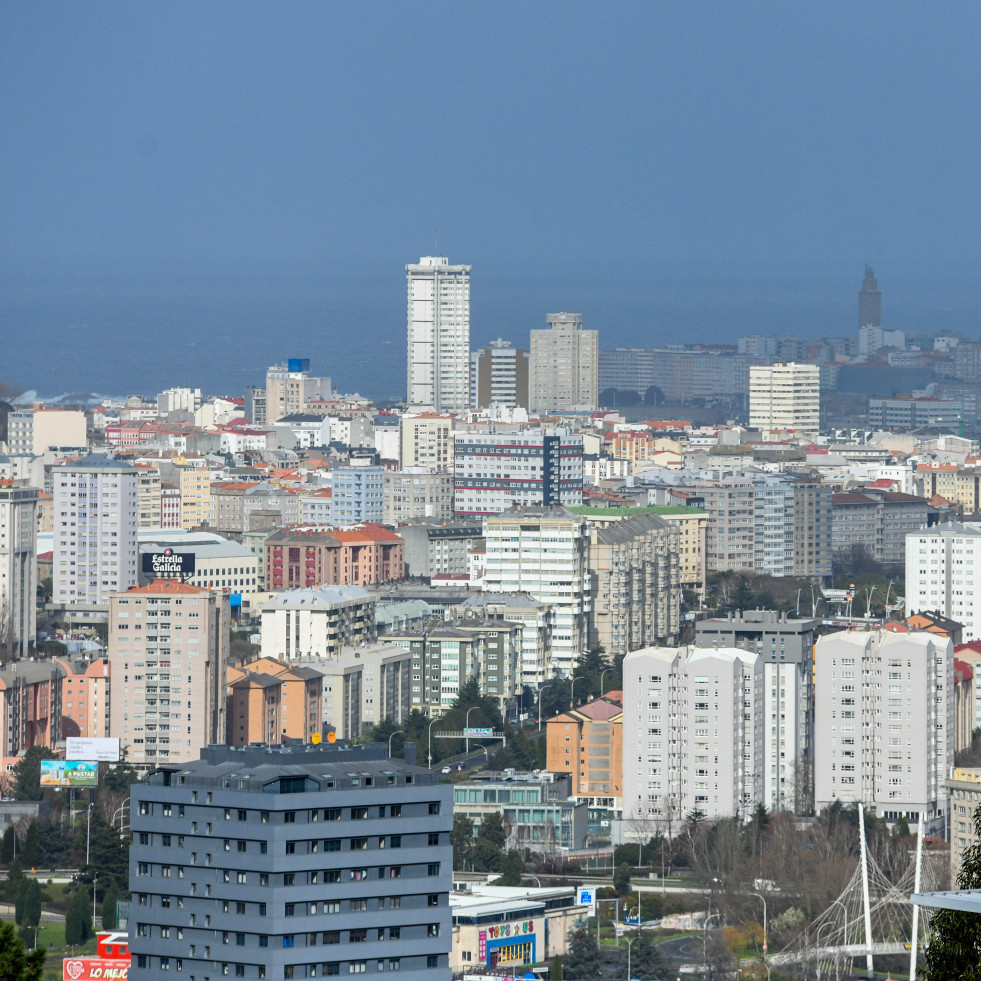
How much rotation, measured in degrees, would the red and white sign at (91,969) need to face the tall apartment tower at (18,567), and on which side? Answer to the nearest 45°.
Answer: approximately 180°

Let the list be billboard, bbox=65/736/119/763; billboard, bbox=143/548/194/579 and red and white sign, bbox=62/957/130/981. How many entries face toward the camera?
3

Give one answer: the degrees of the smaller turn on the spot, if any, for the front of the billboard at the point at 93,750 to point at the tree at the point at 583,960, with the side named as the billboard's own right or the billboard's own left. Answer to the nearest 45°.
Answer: approximately 45° to the billboard's own left

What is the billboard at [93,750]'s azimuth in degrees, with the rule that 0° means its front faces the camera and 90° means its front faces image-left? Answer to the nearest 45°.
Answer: approximately 0°

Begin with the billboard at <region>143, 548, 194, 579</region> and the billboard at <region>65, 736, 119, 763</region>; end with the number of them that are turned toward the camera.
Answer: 2

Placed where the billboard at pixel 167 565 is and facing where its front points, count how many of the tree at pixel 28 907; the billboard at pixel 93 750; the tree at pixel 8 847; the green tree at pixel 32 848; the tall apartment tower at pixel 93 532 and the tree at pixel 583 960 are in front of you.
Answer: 5

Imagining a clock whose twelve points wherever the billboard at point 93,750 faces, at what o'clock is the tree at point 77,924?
The tree is roughly at 12 o'clock from the billboard.

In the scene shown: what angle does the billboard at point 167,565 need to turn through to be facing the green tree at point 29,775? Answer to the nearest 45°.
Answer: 0° — it already faces it

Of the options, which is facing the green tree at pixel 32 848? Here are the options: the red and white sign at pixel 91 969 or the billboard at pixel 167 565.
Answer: the billboard

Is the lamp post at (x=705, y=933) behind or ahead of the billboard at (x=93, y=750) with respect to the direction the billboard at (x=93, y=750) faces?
ahead

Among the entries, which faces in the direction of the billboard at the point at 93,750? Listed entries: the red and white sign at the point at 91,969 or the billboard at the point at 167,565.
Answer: the billboard at the point at 167,565
